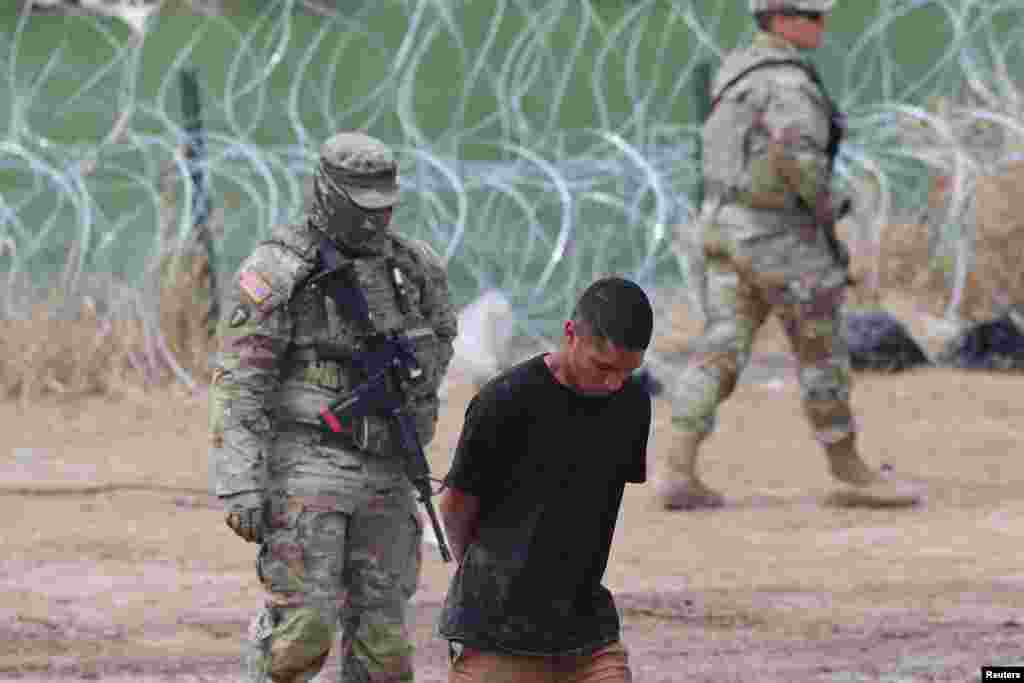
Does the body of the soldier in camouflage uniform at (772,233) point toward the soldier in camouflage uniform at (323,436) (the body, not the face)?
no

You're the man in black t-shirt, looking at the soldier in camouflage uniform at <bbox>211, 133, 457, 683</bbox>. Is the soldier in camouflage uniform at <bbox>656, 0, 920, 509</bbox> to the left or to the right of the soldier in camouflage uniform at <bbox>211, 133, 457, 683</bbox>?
right

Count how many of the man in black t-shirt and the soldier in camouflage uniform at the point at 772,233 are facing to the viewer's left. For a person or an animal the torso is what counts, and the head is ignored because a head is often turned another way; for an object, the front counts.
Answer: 0

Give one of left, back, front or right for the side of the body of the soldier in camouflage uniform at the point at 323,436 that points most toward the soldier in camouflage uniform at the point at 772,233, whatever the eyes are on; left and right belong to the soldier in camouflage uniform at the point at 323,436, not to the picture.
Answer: left

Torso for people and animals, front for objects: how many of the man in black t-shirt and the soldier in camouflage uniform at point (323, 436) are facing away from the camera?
0

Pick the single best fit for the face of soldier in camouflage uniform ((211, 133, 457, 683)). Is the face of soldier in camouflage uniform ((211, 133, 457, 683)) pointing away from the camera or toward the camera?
toward the camera

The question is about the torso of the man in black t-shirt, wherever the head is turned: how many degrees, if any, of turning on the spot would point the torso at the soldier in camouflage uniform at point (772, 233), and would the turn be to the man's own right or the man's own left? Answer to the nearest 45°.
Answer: approximately 135° to the man's own left

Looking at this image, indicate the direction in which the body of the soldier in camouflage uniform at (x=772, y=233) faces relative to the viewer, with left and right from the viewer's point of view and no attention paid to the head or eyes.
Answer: facing to the right of the viewer

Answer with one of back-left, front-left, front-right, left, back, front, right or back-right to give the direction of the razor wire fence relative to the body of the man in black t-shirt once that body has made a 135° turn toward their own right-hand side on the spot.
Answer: right

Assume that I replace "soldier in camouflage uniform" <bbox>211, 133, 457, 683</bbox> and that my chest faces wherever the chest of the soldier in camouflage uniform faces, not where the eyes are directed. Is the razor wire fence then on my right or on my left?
on my left

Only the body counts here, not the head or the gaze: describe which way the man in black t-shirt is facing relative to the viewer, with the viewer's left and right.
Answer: facing the viewer and to the right of the viewer

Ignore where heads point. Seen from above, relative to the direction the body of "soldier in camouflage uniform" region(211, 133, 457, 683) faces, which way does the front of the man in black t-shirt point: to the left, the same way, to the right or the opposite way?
the same way
